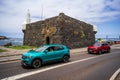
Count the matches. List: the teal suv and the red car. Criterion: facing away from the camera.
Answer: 0

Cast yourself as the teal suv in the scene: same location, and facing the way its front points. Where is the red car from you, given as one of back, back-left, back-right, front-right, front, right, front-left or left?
back

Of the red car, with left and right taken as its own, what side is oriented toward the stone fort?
right

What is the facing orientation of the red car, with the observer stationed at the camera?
facing the viewer and to the left of the viewer

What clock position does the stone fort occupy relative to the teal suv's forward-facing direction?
The stone fort is roughly at 5 o'clock from the teal suv.

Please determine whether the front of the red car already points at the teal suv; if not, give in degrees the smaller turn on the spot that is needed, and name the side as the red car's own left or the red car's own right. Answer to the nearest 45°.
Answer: approximately 45° to the red car's own left

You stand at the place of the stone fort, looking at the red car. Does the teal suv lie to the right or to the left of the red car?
right
